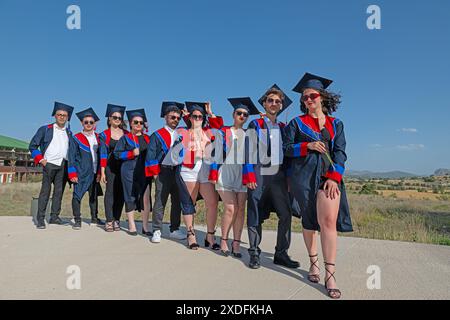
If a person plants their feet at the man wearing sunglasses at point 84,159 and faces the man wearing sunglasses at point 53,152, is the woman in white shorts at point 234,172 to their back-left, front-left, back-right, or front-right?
back-left

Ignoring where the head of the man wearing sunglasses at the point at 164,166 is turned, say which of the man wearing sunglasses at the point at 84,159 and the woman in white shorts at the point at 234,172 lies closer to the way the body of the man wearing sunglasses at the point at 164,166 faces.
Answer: the woman in white shorts

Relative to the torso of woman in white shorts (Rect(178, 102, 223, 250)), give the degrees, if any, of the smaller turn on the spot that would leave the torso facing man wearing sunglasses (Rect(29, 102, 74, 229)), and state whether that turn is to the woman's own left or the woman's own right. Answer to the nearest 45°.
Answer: approximately 135° to the woman's own right

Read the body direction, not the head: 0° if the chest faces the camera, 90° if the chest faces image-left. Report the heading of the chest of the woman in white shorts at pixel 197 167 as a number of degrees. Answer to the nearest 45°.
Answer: approximately 0°

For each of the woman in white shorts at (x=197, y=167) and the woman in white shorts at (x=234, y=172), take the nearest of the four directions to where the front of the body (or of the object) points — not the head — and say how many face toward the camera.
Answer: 2
